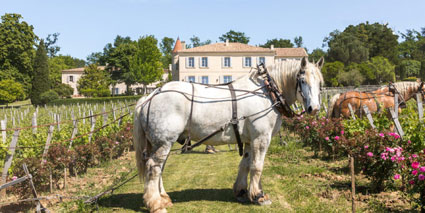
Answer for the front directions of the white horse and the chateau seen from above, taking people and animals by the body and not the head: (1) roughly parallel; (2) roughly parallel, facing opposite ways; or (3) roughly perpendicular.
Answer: roughly perpendicular

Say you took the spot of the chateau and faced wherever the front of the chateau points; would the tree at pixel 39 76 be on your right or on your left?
on your right

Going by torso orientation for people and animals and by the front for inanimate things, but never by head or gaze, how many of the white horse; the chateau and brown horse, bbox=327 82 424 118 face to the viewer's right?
2

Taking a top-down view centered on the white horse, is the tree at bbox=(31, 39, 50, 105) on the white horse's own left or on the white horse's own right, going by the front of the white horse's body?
on the white horse's own left

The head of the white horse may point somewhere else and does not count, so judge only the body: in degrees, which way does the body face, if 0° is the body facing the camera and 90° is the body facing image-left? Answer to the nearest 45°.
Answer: approximately 270°

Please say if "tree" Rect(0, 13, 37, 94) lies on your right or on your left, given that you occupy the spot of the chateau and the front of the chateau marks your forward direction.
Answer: on your right

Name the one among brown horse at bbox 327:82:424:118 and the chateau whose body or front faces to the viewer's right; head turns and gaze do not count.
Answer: the brown horse

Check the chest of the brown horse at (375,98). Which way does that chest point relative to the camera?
to the viewer's right
